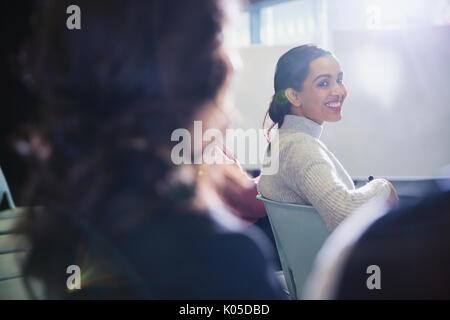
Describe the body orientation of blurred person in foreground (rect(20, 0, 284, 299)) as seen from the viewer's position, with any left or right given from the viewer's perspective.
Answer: facing away from the viewer and to the right of the viewer

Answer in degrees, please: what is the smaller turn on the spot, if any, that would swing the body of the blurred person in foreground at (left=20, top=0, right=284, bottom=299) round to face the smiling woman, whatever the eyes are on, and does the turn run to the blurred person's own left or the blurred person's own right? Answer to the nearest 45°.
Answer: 0° — they already face them
